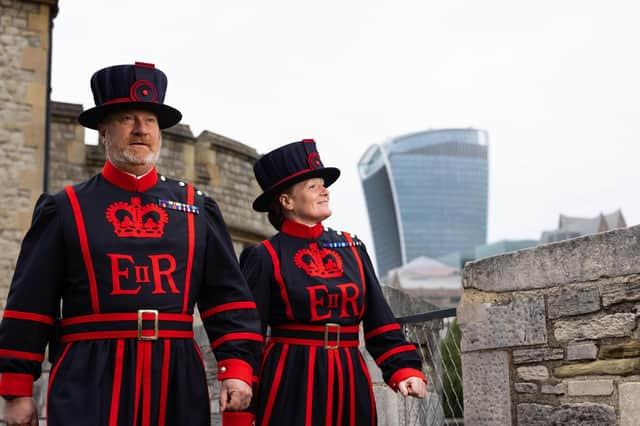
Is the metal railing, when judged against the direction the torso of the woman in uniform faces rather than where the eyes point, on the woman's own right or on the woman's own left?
on the woman's own left

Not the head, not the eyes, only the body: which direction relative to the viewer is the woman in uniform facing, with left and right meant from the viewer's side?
facing the viewer and to the right of the viewer

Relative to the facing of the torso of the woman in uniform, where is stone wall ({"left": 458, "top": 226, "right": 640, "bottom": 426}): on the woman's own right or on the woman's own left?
on the woman's own left

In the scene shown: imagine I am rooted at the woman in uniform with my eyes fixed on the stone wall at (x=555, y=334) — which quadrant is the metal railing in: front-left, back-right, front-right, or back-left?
front-left

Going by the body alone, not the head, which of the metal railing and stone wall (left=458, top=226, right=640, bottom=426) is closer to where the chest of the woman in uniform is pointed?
the stone wall
